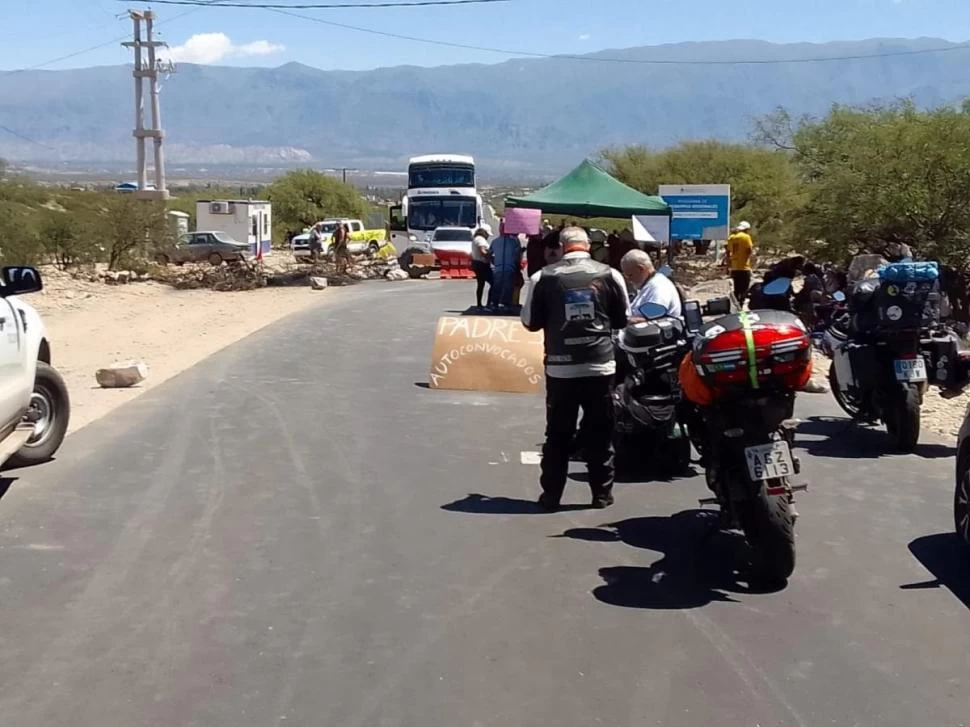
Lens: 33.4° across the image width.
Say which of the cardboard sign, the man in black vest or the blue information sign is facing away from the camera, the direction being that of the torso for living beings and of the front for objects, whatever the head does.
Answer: the man in black vest

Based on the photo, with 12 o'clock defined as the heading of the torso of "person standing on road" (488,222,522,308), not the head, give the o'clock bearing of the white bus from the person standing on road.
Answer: The white bus is roughly at 12 o'clock from the person standing on road.

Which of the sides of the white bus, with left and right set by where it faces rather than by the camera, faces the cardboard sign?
front

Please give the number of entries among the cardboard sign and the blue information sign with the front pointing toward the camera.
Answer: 2

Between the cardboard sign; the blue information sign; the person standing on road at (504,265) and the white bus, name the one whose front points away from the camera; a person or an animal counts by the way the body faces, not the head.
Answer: the person standing on road

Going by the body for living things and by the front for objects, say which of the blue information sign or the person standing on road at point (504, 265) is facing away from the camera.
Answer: the person standing on road

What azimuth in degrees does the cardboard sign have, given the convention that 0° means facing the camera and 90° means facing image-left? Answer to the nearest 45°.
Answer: approximately 0°

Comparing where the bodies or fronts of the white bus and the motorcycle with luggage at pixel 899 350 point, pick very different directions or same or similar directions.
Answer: very different directions

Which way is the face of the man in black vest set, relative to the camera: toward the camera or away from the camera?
away from the camera

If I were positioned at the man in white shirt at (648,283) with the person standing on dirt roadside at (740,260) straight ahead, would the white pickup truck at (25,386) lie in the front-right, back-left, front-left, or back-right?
back-left

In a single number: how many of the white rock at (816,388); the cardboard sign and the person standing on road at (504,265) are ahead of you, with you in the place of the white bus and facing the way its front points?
3

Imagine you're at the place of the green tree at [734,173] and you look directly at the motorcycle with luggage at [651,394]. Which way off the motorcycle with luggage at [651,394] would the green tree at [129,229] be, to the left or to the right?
right

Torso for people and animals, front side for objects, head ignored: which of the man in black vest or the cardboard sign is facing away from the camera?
the man in black vest

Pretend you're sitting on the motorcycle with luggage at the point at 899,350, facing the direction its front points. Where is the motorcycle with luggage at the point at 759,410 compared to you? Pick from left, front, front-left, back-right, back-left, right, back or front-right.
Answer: back-left

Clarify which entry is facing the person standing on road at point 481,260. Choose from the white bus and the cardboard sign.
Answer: the white bus

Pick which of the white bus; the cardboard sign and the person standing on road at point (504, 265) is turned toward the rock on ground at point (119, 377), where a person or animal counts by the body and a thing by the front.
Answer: the white bus

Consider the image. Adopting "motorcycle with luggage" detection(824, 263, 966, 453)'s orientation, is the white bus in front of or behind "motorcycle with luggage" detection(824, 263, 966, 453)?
in front

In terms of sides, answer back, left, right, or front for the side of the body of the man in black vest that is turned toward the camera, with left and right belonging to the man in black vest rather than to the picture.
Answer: back
